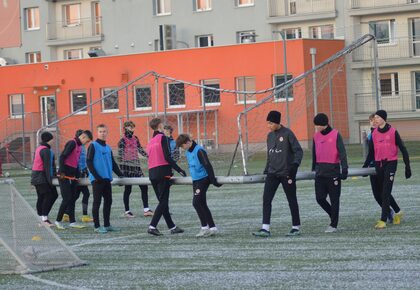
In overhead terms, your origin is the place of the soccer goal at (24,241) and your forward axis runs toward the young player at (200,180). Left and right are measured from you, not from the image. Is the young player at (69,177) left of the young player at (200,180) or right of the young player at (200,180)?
left

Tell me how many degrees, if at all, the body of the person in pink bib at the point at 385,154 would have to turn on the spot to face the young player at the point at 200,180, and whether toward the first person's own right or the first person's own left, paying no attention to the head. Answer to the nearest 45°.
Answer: approximately 45° to the first person's own right

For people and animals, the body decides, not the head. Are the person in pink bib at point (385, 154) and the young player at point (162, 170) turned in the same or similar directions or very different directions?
very different directions

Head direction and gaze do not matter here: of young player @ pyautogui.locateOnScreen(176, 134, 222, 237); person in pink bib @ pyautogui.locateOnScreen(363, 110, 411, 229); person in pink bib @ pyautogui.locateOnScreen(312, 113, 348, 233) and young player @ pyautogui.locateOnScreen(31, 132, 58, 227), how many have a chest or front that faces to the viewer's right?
1

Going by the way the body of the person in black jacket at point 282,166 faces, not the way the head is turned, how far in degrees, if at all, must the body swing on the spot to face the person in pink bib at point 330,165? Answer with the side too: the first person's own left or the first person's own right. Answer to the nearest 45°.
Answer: approximately 135° to the first person's own left

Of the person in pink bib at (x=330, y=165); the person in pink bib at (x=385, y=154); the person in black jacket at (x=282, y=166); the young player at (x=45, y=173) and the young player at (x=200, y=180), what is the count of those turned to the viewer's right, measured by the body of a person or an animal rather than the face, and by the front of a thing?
1

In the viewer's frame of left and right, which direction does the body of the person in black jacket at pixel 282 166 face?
facing the viewer and to the left of the viewer

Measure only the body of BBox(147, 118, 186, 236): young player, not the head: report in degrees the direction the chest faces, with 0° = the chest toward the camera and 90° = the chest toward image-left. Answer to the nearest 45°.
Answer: approximately 225°

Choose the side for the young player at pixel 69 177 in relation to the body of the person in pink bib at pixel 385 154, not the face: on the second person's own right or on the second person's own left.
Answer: on the second person's own right
